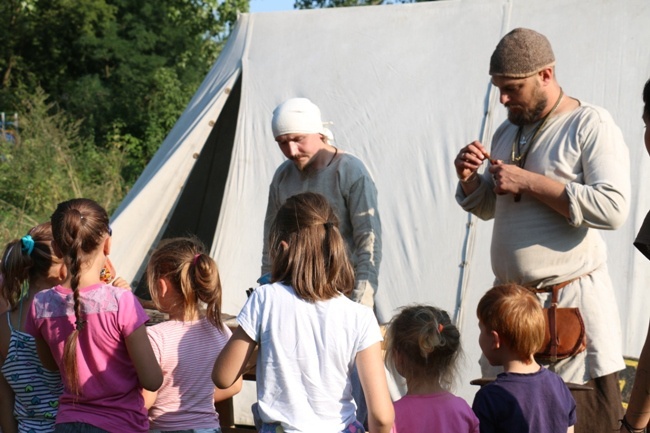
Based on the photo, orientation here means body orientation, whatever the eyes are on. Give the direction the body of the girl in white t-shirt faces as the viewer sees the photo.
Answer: away from the camera

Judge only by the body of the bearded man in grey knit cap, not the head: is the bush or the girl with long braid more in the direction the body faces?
the girl with long braid

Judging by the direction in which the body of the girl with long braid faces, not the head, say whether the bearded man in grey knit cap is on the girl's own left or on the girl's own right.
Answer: on the girl's own right

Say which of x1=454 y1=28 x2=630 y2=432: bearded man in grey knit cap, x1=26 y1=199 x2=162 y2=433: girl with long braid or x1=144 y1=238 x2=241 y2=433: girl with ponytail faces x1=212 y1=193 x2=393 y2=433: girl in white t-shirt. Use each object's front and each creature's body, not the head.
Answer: the bearded man in grey knit cap

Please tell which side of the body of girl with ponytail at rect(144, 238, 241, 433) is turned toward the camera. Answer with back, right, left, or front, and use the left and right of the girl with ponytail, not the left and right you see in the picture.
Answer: back

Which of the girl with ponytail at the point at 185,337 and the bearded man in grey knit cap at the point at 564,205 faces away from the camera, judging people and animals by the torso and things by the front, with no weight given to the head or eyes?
the girl with ponytail

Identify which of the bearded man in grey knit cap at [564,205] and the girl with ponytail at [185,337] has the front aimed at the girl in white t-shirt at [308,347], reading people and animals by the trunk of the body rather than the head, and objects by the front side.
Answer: the bearded man in grey knit cap

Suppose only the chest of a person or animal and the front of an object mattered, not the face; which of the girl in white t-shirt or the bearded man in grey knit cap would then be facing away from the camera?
the girl in white t-shirt

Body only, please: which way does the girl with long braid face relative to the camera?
away from the camera
